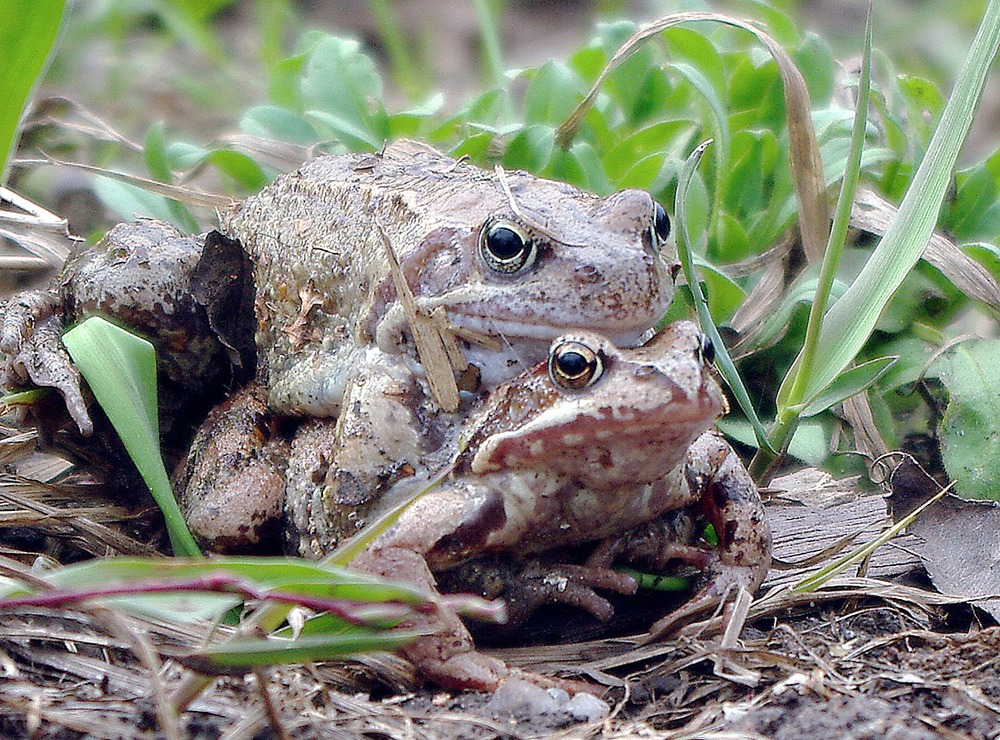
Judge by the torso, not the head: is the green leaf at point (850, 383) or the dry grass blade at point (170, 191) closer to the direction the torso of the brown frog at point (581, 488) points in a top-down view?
the green leaf

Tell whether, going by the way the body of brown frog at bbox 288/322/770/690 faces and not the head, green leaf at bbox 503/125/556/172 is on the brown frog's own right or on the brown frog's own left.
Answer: on the brown frog's own left

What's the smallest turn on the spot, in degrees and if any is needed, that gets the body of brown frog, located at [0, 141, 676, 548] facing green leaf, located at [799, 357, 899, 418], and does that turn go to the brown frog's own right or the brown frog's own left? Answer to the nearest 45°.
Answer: approximately 45° to the brown frog's own left

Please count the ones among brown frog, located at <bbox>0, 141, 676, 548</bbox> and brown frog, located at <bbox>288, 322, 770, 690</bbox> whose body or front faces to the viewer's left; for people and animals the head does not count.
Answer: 0

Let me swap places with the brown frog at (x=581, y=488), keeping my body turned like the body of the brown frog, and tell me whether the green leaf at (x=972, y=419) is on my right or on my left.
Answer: on my left

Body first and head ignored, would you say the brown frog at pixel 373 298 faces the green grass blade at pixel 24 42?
no

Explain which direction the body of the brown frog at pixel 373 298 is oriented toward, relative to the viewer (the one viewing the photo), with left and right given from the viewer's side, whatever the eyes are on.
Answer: facing the viewer and to the right of the viewer

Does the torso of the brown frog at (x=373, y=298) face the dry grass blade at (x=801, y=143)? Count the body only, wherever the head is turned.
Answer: no

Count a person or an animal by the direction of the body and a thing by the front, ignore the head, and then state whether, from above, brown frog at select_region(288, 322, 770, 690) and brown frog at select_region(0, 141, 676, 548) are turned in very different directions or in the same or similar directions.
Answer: same or similar directions

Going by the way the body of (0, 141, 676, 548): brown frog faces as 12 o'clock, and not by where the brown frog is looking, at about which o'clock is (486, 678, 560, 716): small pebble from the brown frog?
The small pebble is roughly at 1 o'clock from the brown frog.

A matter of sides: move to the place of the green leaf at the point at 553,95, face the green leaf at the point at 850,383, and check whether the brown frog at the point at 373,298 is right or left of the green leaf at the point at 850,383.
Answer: right

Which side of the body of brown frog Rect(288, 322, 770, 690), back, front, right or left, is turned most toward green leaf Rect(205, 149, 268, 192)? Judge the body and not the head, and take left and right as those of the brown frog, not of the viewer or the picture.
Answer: back

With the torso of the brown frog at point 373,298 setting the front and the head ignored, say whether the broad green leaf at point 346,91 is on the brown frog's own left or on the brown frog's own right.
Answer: on the brown frog's own left

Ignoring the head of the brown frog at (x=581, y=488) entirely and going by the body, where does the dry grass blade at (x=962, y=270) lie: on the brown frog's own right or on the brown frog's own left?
on the brown frog's own left

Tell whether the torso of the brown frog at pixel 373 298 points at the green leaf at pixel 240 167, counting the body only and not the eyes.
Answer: no
